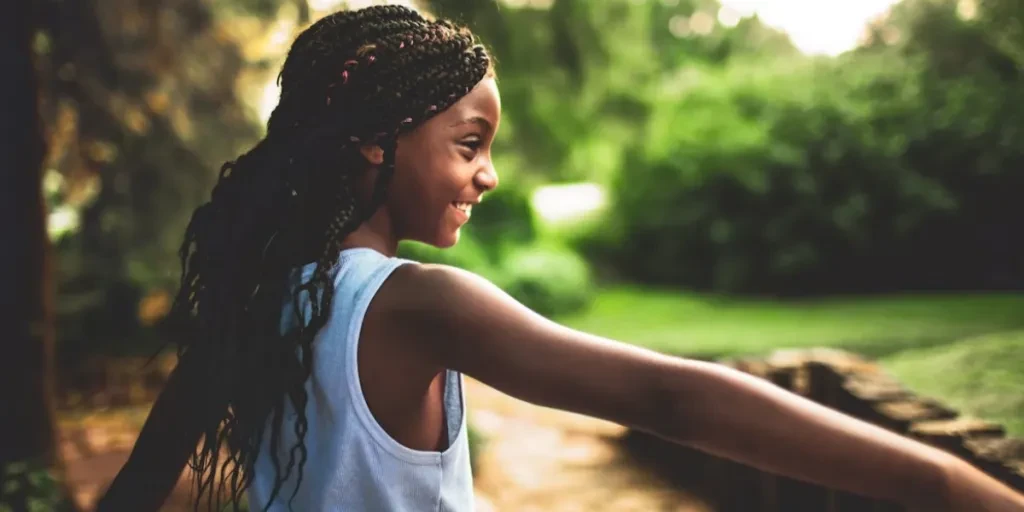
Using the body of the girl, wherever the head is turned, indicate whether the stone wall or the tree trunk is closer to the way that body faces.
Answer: the stone wall

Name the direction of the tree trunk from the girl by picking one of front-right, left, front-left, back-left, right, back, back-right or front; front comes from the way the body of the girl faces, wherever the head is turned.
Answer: left

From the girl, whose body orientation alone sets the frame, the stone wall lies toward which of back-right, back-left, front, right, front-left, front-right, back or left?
front

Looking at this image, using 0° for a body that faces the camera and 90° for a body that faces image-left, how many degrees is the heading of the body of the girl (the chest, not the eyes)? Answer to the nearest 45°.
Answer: approximately 225°

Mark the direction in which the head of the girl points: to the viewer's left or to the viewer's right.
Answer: to the viewer's right
